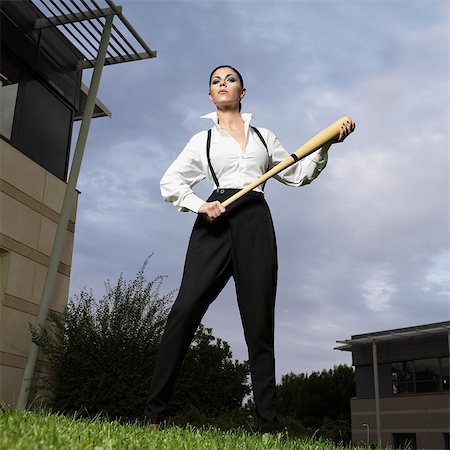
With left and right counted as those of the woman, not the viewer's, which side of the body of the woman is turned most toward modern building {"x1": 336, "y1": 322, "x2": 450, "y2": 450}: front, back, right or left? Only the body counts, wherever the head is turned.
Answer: back

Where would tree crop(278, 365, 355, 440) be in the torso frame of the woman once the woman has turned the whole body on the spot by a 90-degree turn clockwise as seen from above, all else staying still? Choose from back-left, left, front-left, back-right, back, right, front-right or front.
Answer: right

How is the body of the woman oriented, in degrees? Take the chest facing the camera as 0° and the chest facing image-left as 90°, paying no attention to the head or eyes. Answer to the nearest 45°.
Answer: approximately 0°

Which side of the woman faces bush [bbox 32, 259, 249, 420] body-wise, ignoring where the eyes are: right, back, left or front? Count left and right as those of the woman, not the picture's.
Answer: back

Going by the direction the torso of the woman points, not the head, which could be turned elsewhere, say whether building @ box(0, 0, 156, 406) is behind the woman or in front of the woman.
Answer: behind

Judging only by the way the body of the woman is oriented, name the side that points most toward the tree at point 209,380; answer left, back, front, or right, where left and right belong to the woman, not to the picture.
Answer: back
